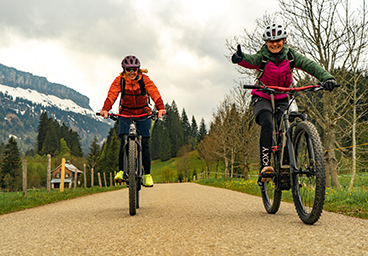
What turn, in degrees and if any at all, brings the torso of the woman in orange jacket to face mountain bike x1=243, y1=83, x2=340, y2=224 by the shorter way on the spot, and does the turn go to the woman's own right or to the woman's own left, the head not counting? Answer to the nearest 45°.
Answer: approximately 45° to the woman's own left

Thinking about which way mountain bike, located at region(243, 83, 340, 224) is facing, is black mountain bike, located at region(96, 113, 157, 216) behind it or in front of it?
behind
